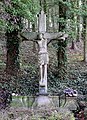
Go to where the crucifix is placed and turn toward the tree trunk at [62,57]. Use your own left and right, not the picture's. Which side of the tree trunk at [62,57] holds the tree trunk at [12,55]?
left

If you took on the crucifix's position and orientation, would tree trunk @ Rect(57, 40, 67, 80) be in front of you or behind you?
behind

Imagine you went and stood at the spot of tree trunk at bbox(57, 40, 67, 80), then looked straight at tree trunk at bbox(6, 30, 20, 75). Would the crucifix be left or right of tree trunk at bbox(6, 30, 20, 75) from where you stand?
left

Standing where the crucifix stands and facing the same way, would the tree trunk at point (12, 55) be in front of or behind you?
behind

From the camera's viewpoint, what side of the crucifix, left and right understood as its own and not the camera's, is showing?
front
